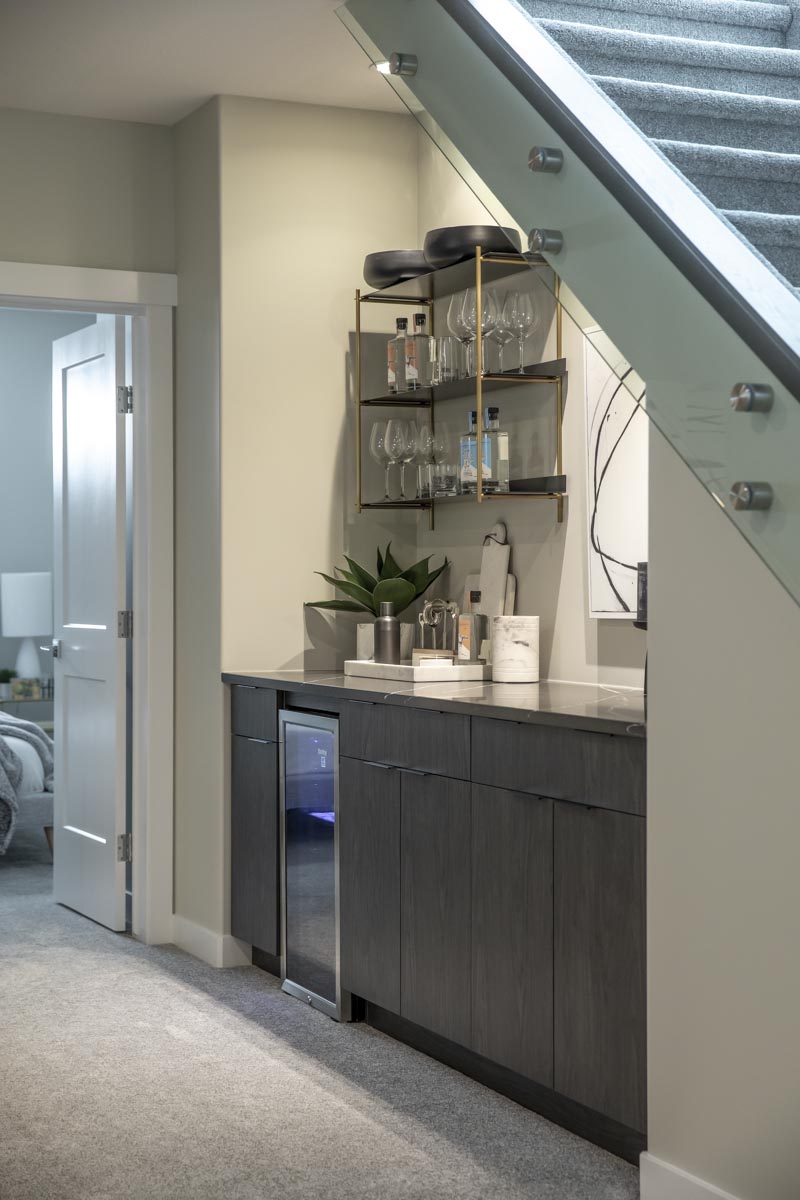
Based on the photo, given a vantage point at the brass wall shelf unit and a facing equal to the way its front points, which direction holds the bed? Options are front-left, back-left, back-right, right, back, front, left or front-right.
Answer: right

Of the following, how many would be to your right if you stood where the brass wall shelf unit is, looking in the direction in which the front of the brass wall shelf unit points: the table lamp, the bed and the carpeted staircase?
2

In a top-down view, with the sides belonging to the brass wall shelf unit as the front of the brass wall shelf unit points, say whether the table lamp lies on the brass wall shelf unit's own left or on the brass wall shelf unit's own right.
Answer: on the brass wall shelf unit's own right

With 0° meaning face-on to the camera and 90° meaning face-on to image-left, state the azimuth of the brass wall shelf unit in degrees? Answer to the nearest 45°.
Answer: approximately 45°
